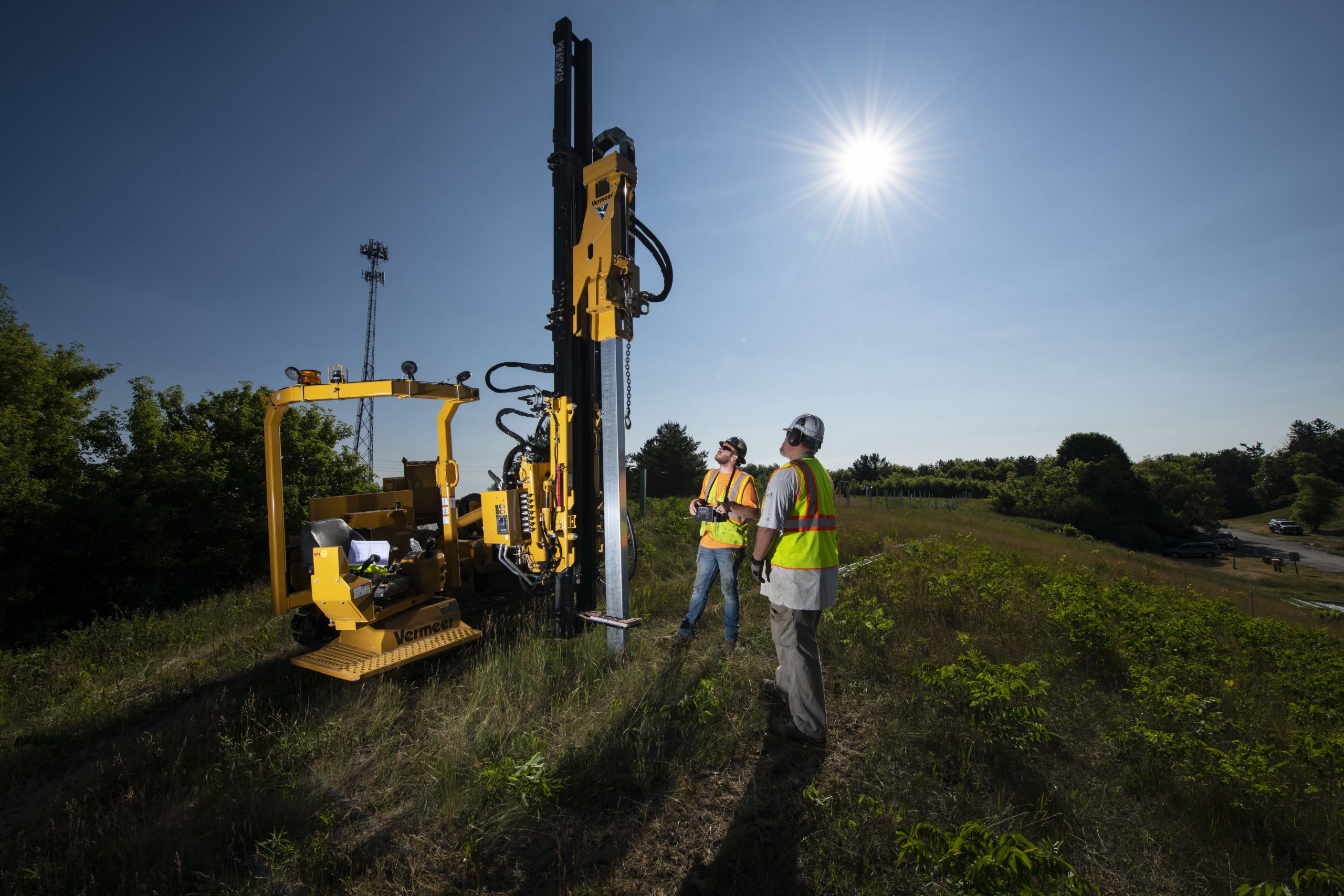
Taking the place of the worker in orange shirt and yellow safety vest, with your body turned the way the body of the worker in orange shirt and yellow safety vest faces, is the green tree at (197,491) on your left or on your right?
on your right

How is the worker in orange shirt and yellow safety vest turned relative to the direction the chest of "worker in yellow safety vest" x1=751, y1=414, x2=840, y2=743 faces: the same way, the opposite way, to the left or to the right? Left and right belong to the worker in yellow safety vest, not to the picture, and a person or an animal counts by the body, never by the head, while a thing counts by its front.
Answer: to the left

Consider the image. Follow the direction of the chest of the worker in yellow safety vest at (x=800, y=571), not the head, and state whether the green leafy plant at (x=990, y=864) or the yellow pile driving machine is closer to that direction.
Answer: the yellow pile driving machine

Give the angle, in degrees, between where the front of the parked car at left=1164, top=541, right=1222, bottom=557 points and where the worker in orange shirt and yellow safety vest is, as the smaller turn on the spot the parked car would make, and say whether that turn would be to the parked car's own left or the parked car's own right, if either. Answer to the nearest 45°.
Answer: approximately 90° to the parked car's own left

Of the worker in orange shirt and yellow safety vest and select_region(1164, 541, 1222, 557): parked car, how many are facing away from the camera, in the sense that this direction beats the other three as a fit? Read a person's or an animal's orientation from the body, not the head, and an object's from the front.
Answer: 0

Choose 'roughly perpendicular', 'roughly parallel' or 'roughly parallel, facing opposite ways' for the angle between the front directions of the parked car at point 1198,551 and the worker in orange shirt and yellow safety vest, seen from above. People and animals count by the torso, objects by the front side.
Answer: roughly perpendicular

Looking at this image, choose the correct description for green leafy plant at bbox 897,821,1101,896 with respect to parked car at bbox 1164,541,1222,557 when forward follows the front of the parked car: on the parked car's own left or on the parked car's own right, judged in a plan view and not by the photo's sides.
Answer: on the parked car's own left

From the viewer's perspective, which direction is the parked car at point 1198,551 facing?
to the viewer's left

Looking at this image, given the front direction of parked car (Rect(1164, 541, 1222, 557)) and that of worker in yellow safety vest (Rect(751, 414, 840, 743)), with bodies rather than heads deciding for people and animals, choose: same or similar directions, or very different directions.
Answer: same or similar directions

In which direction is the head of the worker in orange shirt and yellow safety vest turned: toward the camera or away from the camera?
toward the camera

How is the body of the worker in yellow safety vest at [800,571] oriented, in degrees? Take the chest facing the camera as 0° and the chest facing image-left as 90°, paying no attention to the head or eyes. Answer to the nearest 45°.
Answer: approximately 135°
